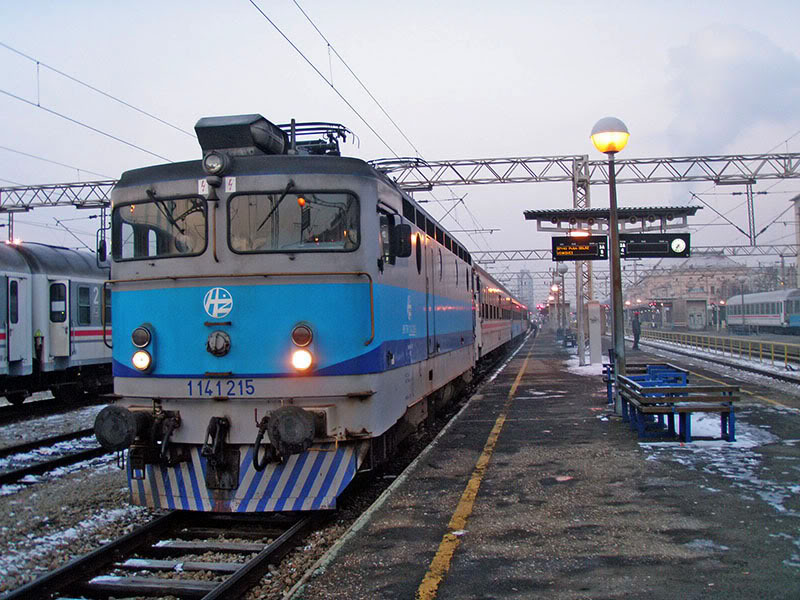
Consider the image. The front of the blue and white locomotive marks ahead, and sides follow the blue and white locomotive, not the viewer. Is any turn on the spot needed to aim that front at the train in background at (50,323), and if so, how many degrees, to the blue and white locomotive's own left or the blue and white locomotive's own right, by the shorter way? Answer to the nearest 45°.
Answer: approximately 90° to the blue and white locomotive's own right

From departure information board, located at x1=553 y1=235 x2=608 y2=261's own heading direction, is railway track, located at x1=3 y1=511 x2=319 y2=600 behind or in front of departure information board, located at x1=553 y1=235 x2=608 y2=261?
in front

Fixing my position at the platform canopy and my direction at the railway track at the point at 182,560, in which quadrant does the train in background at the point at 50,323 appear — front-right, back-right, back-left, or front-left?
front-right

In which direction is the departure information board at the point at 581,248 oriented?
toward the camera

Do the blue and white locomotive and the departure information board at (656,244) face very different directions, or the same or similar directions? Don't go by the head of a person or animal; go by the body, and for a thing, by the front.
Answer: same or similar directions

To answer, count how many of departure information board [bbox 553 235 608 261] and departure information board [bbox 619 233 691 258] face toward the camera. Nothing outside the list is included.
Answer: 2

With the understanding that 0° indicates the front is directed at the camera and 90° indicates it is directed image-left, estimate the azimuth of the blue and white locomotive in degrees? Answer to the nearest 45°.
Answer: approximately 45°

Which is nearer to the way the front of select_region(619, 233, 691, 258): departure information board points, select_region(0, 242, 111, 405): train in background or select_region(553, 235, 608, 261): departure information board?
the train in background

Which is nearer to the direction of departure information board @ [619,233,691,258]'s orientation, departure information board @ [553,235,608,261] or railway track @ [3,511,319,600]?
the railway track

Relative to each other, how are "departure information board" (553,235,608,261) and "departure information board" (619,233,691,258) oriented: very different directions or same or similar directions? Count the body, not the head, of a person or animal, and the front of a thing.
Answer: same or similar directions

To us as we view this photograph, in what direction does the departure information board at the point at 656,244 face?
facing the viewer

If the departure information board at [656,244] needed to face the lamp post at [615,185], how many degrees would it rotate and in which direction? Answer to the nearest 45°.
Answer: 0° — it already faces it

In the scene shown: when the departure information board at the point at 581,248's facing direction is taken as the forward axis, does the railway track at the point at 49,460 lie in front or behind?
in front

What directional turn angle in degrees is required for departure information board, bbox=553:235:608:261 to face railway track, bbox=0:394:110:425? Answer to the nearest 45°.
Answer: approximately 90° to its right

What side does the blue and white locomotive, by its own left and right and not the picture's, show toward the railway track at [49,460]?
right

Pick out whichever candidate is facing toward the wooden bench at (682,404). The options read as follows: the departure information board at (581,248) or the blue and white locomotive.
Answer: the departure information board
